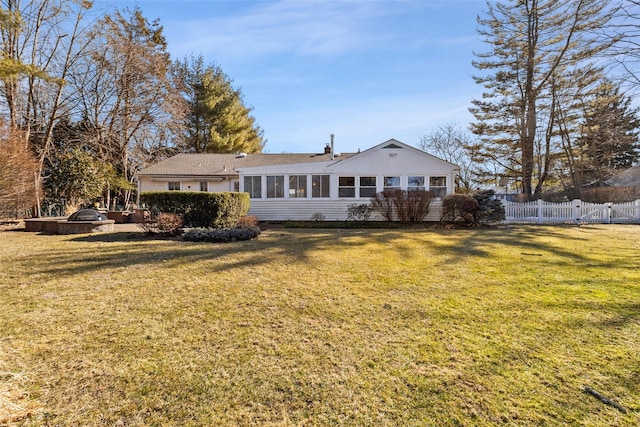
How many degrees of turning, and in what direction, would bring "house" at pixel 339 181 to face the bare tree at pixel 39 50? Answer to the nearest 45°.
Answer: approximately 90° to its left

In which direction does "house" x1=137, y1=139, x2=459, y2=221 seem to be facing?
away from the camera

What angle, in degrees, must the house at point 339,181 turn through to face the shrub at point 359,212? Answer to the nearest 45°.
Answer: approximately 135° to its right

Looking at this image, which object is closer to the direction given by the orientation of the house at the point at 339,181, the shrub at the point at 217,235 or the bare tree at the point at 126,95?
the bare tree

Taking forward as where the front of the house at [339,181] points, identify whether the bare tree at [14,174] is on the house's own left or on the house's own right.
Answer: on the house's own left
